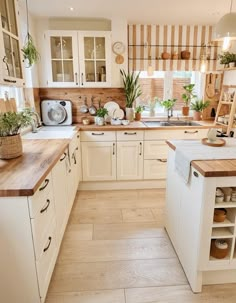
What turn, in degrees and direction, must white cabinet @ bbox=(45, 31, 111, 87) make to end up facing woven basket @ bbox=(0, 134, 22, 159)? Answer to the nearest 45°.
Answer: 0° — it already faces it

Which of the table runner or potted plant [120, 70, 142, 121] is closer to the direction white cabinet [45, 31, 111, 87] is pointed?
the table runner

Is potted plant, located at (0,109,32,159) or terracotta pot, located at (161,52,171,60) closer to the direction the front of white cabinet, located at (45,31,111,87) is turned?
the potted plant

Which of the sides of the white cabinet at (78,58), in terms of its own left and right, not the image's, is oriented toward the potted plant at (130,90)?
left

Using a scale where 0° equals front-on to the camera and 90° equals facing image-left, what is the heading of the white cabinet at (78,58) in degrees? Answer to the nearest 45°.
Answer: approximately 0°

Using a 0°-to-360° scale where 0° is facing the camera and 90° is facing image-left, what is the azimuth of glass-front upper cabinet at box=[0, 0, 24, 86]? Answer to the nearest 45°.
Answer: approximately 315°
